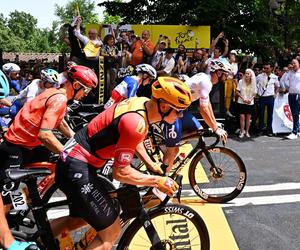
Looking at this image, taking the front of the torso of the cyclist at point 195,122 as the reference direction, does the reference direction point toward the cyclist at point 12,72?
no

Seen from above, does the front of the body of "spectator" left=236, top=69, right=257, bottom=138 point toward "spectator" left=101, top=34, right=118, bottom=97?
no

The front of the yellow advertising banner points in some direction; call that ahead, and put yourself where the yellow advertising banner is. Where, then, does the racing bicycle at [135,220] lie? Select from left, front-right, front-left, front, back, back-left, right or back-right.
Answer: front

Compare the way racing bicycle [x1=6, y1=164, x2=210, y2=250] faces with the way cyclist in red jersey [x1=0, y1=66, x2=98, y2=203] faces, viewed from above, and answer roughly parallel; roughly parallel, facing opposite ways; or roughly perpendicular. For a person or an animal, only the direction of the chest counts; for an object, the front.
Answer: roughly parallel

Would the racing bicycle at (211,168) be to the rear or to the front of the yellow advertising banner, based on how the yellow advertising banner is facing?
to the front

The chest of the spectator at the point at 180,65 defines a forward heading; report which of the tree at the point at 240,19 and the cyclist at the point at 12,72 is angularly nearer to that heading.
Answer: the cyclist

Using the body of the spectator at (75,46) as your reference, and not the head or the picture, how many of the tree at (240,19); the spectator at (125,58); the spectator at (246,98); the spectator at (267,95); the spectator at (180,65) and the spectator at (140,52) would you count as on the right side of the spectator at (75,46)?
0

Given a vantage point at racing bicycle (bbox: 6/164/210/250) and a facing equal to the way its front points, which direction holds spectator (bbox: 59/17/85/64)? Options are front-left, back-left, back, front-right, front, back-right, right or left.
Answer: left

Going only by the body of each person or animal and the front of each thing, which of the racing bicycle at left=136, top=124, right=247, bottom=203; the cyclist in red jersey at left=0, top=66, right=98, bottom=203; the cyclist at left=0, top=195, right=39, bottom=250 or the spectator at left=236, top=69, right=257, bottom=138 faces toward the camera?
the spectator

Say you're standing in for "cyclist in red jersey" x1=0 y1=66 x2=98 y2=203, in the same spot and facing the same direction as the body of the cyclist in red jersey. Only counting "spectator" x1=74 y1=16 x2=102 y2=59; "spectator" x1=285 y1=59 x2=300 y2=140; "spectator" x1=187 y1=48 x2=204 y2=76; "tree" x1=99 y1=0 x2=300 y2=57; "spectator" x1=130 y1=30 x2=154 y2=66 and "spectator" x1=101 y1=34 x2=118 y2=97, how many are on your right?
0

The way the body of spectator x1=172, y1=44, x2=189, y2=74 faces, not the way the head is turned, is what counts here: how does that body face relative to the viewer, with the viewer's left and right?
facing the viewer

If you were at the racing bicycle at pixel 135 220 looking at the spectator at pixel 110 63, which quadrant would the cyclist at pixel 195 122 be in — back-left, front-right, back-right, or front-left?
front-right

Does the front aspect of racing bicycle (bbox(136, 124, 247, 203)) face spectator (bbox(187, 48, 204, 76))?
no

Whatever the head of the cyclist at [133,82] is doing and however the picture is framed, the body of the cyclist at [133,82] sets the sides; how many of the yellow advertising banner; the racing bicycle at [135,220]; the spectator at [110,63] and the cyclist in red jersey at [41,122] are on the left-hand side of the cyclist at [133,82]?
2
